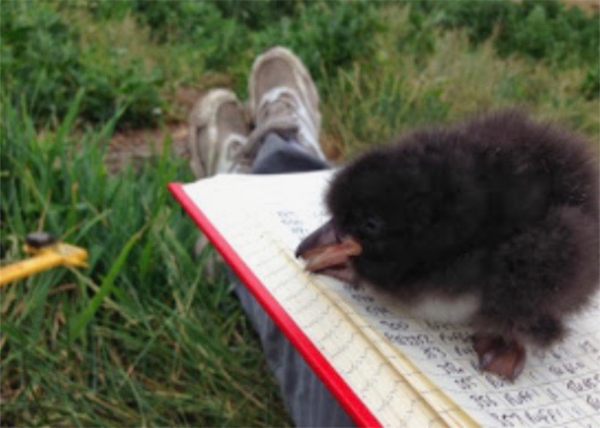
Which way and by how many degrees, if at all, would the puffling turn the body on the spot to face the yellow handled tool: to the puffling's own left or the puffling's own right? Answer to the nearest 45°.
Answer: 0° — it already faces it

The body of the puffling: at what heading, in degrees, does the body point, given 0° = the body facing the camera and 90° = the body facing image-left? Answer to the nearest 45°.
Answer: approximately 90°
